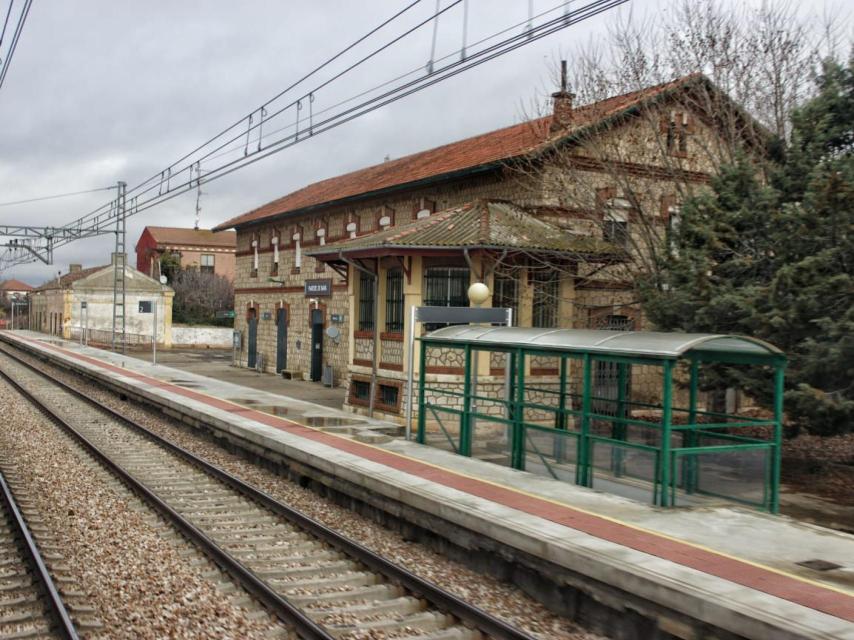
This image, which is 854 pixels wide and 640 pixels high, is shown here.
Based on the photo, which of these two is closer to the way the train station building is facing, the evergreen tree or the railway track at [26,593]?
the railway track

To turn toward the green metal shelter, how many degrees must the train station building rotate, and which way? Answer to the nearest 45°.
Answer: approximately 45° to its left

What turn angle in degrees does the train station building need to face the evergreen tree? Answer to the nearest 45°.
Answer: approximately 90° to its left

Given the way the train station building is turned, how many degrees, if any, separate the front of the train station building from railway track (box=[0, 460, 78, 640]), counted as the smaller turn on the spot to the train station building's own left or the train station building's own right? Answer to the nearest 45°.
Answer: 0° — it already faces it

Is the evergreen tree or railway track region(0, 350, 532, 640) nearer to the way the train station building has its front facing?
the railway track

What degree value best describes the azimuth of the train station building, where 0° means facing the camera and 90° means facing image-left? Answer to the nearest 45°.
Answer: approximately 45°
